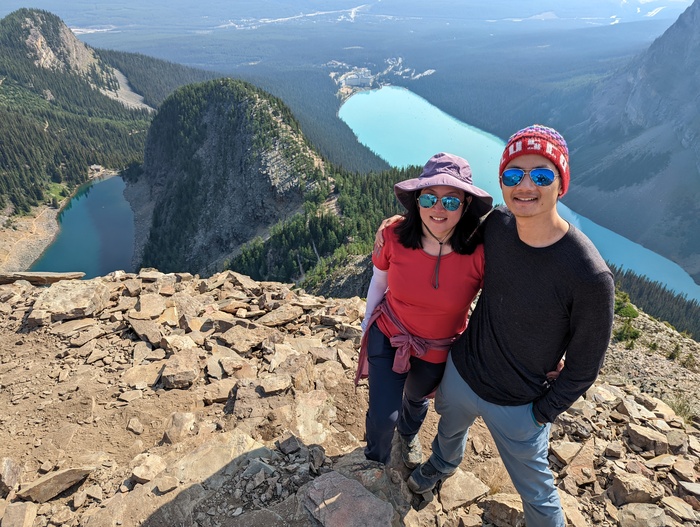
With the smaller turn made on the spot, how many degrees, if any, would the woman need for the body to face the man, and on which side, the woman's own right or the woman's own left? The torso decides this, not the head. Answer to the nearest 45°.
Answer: approximately 45° to the woman's own left

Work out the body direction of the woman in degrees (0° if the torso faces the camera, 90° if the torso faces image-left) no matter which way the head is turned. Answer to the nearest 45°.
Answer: approximately 0°
